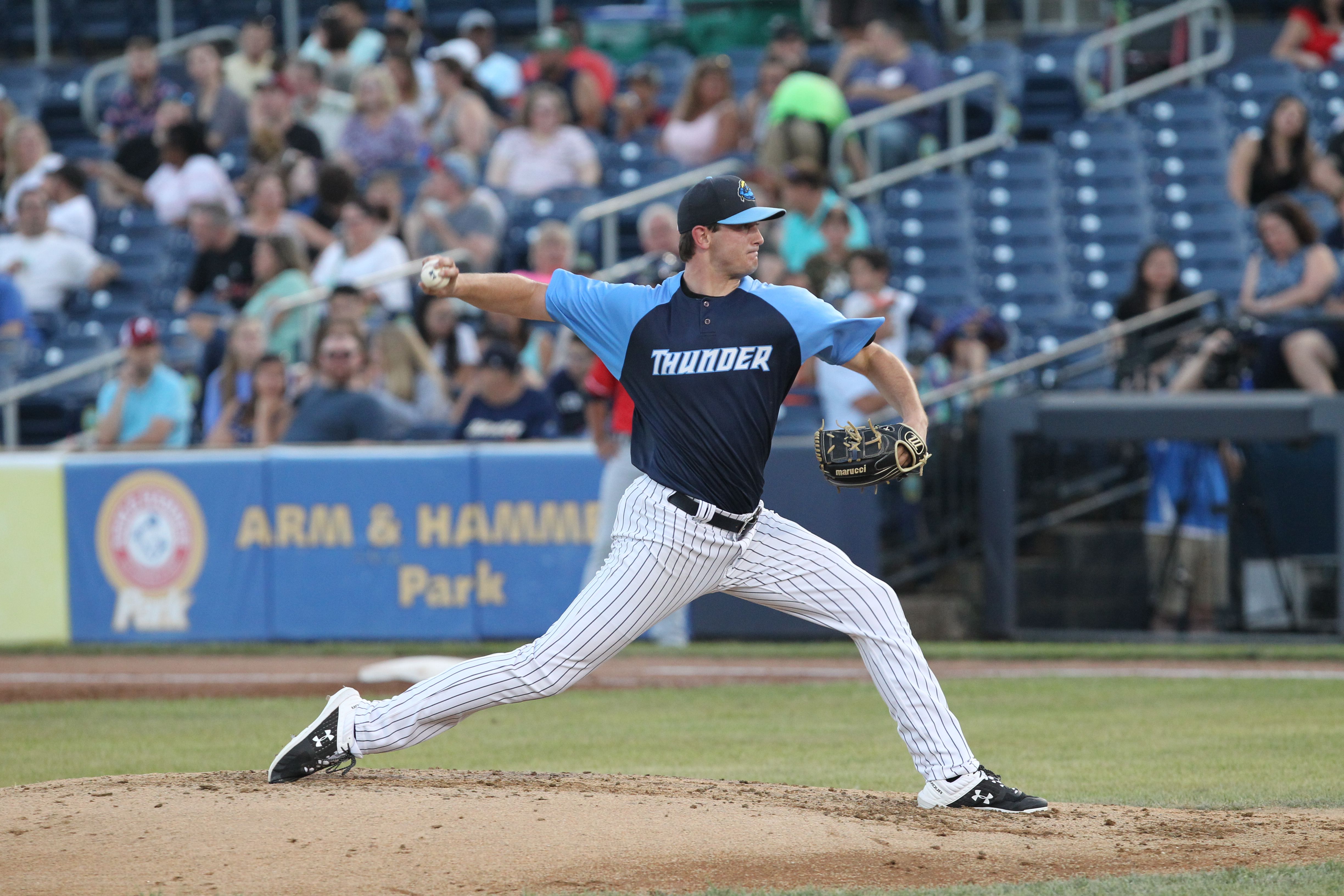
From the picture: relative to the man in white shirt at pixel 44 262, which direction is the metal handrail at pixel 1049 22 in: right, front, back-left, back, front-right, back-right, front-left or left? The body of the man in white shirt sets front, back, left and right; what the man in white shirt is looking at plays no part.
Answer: left

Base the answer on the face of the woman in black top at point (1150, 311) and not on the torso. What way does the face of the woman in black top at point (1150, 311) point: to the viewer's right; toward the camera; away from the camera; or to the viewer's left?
toward the camera

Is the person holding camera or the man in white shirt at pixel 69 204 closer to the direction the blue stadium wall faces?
the person holding camera

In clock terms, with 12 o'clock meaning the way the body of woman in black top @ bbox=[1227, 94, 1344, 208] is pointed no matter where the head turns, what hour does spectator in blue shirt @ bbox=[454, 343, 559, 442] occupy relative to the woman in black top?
The spectator in blue shirt is roughly at 2 o'clock from the woman in black top.

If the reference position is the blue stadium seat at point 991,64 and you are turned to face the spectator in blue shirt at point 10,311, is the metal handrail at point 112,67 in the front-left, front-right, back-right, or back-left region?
front-right

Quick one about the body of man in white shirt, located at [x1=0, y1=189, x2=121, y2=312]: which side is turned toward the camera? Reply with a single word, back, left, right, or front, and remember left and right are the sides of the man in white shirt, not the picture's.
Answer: front

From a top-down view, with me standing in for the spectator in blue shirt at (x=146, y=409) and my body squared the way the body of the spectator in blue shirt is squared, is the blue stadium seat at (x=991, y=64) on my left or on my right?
on my left

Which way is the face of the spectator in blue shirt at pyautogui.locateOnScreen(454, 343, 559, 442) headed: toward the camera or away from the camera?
toward the camera

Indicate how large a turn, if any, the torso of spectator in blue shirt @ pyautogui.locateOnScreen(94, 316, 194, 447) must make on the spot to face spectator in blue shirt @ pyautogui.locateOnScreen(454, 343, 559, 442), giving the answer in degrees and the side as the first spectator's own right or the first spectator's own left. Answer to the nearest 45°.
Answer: approximately 45° to the first spectator's own left

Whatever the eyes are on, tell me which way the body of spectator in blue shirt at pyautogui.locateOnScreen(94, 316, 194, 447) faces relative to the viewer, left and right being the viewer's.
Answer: facing the viewer

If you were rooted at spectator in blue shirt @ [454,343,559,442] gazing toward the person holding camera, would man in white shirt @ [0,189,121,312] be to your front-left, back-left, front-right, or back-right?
back-left

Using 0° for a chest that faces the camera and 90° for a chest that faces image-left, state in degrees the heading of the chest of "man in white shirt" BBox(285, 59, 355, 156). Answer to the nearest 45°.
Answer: approximately 45°

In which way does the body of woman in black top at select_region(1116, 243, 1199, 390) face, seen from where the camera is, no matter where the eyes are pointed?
toward the camera

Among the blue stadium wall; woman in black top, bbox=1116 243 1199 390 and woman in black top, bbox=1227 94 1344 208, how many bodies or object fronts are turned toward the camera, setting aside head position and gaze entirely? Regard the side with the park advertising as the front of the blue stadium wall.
3

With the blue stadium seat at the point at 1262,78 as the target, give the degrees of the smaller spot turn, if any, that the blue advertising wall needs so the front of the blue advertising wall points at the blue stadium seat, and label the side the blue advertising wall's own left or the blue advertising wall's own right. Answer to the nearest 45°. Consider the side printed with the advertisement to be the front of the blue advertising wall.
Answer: approximately 135° to the blue advertising wall's own left

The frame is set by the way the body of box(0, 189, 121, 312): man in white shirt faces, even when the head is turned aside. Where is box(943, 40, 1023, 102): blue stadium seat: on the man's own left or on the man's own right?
on the man's own left

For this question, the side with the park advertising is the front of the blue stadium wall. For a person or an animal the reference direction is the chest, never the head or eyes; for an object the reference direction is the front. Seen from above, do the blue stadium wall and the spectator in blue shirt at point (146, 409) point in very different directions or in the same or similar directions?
same or similar directions

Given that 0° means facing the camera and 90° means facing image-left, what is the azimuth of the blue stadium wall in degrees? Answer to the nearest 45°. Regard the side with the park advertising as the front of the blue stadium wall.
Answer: approximately 0°
